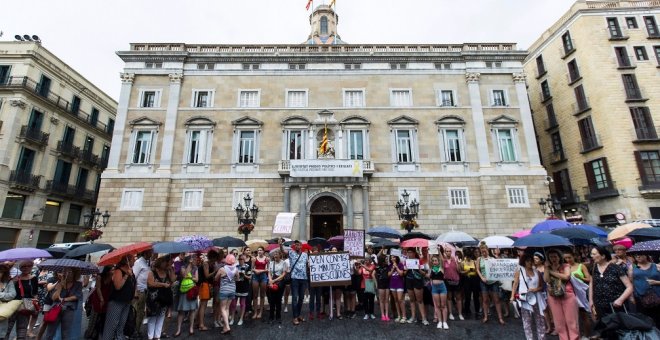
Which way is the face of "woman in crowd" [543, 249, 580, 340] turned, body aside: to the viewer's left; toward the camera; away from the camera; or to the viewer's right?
toward the camera

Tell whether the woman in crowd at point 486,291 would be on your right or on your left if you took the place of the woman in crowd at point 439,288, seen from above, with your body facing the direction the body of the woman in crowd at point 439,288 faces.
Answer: on your left

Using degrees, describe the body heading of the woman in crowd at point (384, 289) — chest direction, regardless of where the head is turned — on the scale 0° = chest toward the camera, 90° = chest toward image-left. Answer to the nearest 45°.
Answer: approximately 0°

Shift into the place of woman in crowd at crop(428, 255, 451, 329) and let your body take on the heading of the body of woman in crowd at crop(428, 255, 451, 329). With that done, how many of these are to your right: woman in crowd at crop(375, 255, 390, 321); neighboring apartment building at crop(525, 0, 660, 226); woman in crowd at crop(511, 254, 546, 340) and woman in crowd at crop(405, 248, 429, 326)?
2

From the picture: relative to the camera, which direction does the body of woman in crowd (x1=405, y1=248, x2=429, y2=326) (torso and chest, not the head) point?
toward the camera

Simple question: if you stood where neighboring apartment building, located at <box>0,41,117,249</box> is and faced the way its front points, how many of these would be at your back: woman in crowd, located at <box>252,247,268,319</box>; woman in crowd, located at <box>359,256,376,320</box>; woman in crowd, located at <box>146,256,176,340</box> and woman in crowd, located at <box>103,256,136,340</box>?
0

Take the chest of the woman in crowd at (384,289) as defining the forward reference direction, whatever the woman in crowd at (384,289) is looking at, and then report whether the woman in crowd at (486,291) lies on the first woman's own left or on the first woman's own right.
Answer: on the first woman's own left

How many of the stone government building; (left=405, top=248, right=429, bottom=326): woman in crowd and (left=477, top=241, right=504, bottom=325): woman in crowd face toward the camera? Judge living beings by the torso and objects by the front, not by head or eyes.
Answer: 3

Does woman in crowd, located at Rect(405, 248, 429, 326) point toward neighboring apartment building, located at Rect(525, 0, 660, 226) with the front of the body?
no

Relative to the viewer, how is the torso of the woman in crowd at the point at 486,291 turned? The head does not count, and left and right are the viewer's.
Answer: facing the viewer

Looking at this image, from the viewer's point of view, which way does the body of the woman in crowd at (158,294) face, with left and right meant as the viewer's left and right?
facing the viewer and to the right of the viewer

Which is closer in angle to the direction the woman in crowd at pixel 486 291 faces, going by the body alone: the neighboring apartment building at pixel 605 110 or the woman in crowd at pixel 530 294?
the woman in crowd

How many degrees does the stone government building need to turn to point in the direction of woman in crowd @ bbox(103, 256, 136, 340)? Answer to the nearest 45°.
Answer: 0° — it already faces them

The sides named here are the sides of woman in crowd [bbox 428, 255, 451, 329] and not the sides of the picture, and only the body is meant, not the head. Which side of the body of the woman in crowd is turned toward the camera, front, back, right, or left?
front

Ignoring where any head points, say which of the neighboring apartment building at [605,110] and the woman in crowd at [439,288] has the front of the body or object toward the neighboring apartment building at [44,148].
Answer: the neighboring apartment building at [605,110]

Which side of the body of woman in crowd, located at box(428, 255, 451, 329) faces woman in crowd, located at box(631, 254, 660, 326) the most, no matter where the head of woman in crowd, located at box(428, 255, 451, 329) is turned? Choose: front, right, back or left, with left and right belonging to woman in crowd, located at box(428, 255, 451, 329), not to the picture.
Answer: left

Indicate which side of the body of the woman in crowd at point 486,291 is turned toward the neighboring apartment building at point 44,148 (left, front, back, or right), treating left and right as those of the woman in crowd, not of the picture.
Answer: right
